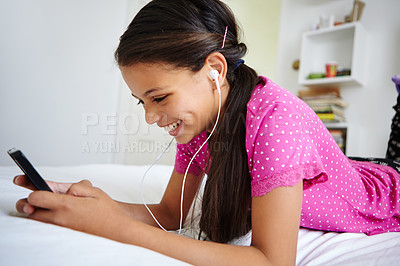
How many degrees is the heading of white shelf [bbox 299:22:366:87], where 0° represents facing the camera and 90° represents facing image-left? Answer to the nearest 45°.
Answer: approximately 45°

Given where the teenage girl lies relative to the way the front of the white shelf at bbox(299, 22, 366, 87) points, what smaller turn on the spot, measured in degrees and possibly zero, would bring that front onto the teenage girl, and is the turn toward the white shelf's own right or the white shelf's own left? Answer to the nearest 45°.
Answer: approximately 45° to the white shelf's own left

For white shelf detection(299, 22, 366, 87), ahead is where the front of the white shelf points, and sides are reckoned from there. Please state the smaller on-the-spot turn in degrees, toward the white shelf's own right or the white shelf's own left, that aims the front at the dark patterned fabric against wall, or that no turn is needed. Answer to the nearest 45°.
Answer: approximately 45° to the white shelf's own left
